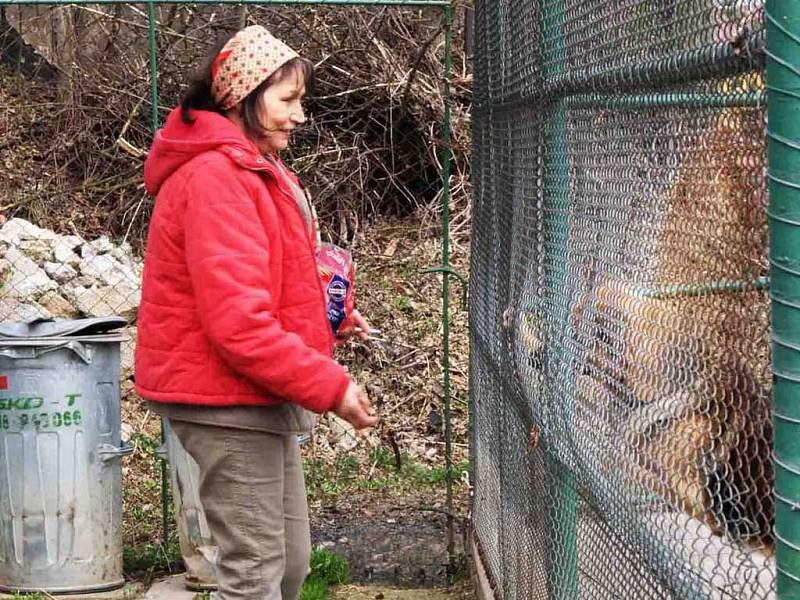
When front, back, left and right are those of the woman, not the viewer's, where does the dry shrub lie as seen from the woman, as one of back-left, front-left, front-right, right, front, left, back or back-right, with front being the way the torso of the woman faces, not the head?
left

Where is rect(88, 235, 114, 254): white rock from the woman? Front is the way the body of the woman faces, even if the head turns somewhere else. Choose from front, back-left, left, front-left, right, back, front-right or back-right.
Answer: left

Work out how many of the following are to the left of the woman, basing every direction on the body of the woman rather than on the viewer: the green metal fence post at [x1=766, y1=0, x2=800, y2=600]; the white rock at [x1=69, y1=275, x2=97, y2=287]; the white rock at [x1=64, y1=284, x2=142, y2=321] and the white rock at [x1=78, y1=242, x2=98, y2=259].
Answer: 3

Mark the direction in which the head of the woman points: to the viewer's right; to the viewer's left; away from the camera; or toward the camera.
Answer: to the viewer's right

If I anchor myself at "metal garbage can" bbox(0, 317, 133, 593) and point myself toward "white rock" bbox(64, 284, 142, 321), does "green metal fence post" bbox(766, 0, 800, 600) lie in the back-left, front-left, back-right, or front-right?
back-right

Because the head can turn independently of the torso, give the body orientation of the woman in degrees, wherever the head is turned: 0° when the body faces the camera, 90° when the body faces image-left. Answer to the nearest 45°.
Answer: approximately 270°
